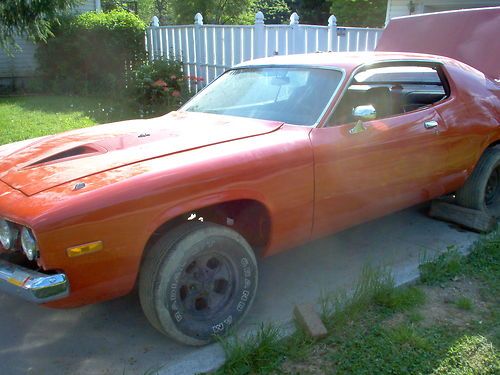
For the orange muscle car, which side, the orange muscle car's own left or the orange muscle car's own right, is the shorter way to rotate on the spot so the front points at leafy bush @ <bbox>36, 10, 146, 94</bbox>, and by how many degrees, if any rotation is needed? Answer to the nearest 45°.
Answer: approximately 135° to the orange muscle car's own right

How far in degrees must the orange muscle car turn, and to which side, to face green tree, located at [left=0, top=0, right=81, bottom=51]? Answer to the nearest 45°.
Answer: approximately 90° to its right

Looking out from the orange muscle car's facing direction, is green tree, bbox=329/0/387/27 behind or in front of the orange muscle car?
behind

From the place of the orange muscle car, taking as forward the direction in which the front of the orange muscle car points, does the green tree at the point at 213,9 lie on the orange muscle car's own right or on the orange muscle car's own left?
on the orange muscle car's own right

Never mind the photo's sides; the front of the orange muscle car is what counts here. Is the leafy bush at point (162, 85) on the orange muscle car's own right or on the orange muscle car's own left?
on the orange muscle car's own right

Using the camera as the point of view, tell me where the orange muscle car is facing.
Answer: facing the viewer and to the left of the viewer

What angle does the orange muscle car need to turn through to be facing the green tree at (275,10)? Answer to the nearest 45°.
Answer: approximately 135° to its right

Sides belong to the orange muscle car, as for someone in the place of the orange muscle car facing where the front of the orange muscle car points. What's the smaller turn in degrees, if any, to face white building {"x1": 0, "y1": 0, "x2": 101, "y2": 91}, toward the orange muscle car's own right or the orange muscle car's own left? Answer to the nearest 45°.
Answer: approximately 90° to the orange muscle car's own right

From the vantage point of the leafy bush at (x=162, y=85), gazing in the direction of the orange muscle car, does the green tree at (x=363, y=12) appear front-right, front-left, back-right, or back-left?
back-left

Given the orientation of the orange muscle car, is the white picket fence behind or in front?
behind
